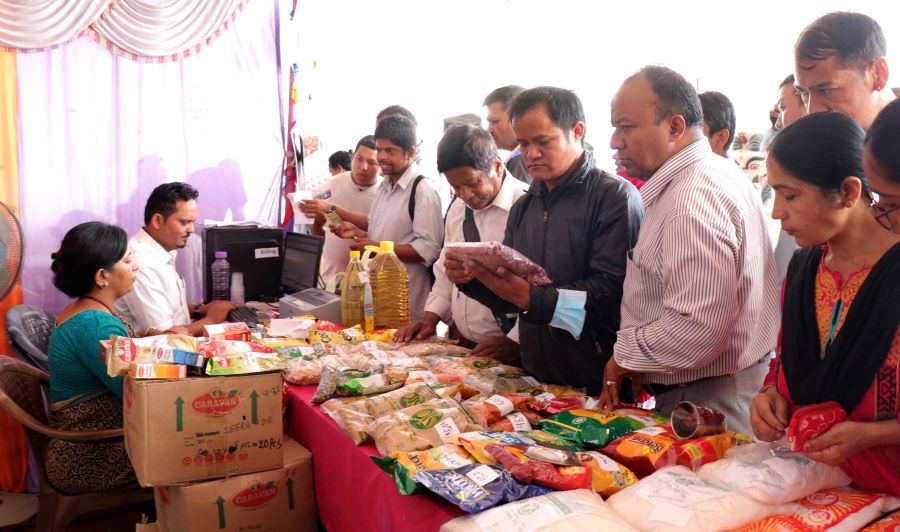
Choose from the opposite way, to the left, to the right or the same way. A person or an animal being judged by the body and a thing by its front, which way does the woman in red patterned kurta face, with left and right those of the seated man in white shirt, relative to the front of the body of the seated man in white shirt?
the opposite way

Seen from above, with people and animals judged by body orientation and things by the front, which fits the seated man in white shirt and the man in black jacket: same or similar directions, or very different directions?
very different directions

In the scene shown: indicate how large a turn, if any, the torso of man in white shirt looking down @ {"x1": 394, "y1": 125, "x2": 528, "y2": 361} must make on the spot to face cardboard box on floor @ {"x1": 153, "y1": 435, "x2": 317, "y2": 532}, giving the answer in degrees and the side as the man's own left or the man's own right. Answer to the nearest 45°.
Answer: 0° — they already face it

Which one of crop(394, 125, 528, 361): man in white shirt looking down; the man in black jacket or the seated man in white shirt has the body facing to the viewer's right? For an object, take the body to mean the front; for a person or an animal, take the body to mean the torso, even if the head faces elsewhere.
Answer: the seated man in white shirt

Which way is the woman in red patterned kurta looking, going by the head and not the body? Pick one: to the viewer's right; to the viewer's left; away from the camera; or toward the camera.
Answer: to the viewer's left

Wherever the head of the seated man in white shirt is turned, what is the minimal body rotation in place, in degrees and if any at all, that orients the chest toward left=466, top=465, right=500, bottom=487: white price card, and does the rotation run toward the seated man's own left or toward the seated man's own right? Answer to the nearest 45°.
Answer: approximately 90° to the seated man's own right

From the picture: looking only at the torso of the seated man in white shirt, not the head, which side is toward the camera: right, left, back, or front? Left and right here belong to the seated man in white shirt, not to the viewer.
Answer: right

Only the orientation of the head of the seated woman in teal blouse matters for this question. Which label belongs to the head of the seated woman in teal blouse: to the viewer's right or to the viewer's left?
to the viewer's right
